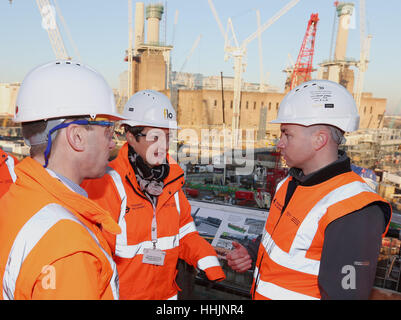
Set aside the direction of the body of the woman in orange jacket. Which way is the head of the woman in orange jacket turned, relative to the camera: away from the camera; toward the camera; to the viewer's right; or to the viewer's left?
to the viewer's right

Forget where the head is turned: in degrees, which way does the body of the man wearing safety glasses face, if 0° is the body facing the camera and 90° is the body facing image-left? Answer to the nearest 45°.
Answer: approximately 270°

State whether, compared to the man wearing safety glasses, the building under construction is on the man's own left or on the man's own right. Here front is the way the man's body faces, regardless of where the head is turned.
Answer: on the man's own left

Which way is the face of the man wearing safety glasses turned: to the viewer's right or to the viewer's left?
to the viewer's right

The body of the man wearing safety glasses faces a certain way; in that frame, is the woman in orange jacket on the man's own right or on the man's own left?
on the man's own left
